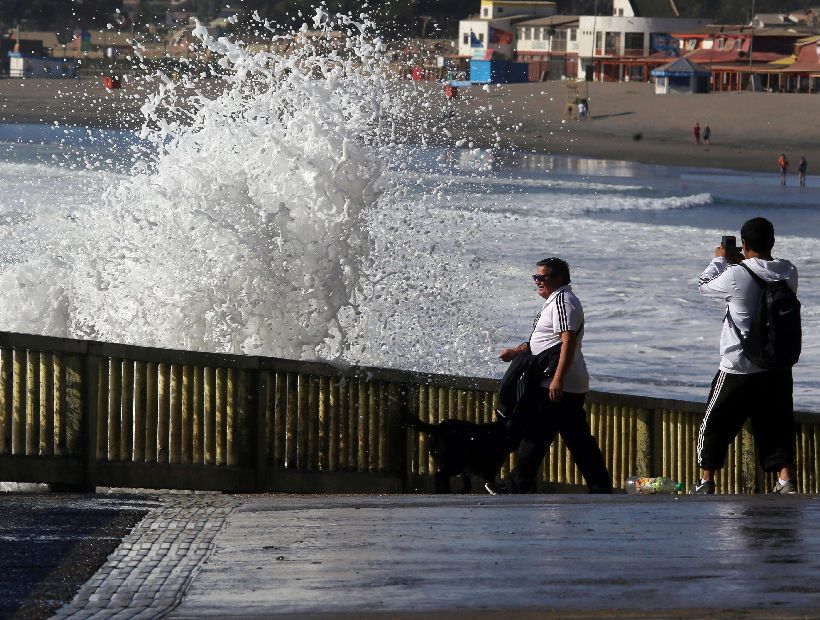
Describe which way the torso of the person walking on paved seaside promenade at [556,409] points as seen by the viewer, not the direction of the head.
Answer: to the viewer's left

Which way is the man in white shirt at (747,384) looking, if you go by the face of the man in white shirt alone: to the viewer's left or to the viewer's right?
to the viewer's left

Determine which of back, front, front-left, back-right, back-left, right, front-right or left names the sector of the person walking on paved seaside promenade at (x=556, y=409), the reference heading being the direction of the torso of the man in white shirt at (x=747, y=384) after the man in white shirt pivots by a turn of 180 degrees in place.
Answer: back-right

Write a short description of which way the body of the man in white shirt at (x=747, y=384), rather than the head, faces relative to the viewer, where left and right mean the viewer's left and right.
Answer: facing away from the viewer and to the left of the viewer
